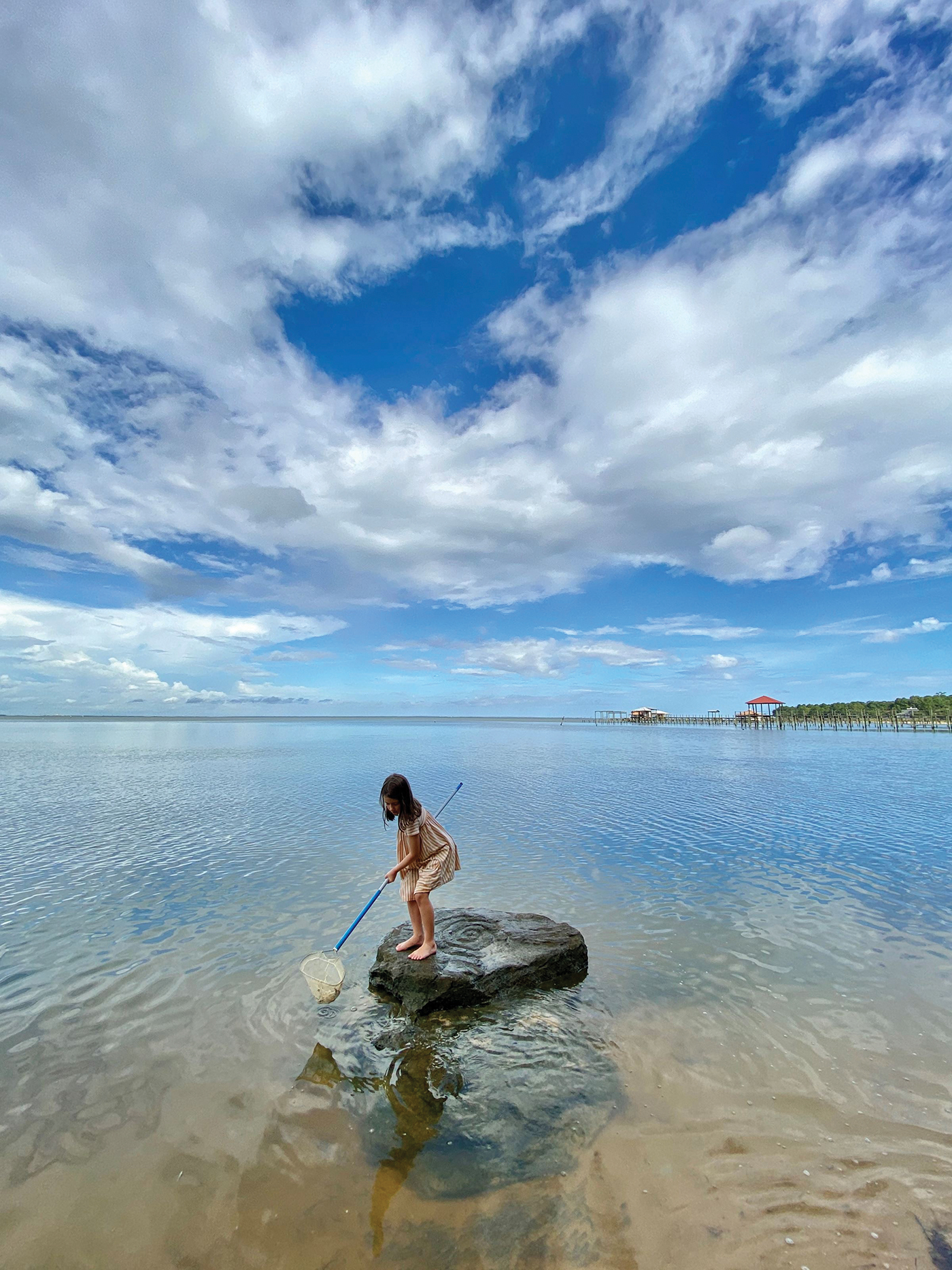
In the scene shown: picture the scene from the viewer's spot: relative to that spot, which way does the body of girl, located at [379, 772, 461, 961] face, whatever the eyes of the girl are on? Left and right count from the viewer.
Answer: facing the viewer and to the left of the viewer
